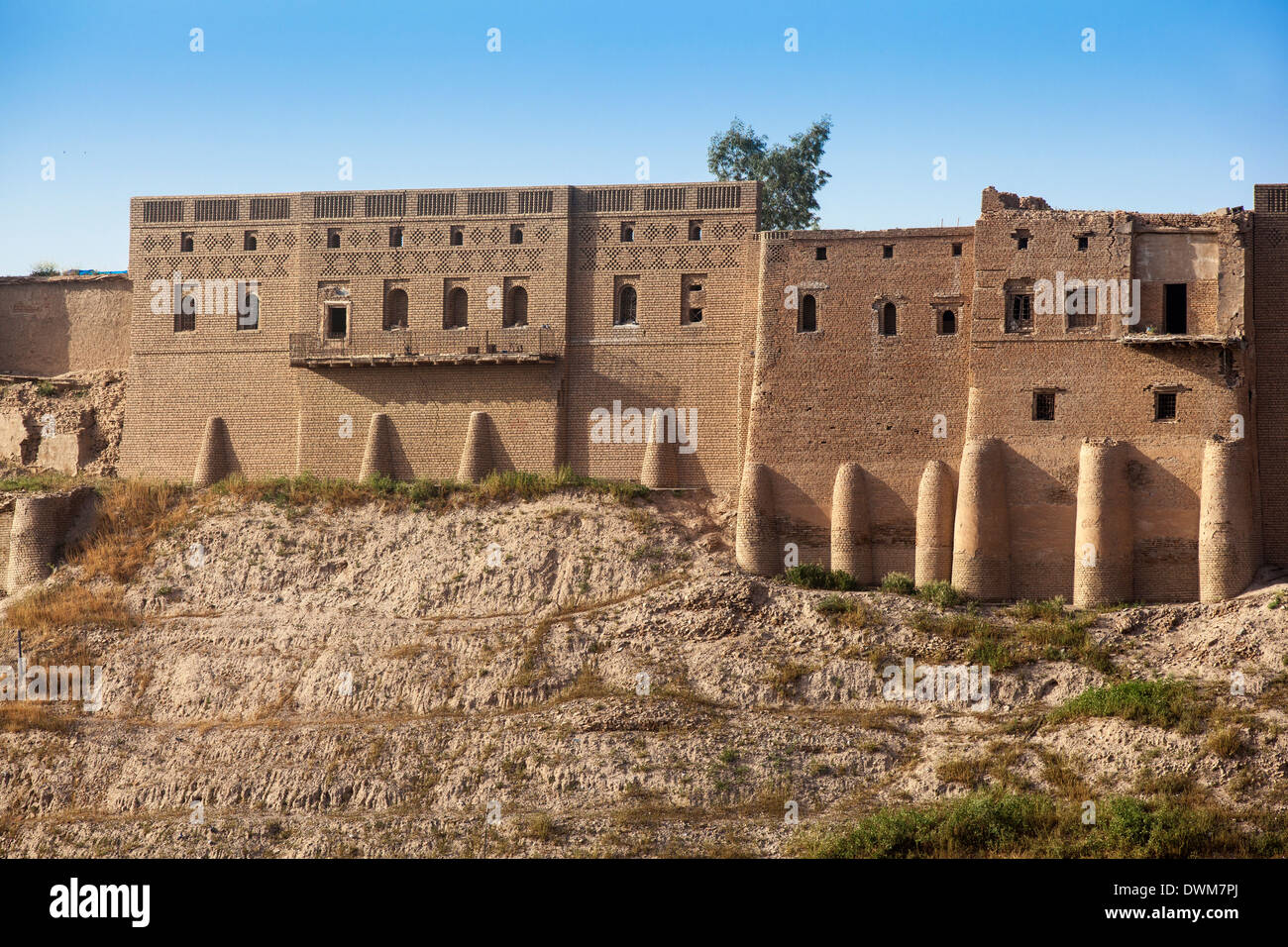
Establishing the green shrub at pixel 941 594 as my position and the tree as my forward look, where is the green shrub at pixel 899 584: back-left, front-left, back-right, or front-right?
front-left

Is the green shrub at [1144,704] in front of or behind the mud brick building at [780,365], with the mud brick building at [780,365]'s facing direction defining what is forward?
in front

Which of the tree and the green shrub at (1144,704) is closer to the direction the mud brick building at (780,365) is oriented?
the green shrub

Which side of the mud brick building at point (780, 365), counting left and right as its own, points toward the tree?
back

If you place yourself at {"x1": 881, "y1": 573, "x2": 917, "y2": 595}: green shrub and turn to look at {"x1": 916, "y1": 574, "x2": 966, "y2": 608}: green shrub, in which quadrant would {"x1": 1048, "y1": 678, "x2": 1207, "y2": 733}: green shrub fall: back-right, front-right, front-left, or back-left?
front-right

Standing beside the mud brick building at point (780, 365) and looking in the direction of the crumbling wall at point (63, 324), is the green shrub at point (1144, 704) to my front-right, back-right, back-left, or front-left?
back-left

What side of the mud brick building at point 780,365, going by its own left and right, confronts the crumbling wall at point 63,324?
right

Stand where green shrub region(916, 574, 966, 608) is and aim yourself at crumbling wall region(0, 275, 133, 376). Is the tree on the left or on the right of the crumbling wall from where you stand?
right

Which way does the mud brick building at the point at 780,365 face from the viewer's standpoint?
toward the camera
